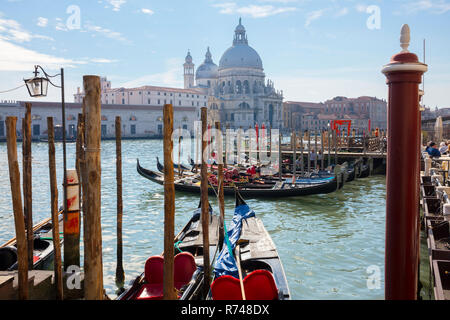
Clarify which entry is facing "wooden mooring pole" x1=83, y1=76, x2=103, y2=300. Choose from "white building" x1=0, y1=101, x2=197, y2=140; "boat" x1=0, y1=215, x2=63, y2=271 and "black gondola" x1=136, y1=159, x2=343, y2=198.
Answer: the white building

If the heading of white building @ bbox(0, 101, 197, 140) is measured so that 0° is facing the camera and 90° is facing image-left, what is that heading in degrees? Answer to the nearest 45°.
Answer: approximately 0°

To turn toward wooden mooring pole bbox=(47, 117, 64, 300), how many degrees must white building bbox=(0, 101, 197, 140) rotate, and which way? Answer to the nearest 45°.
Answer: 0° — it already faces it

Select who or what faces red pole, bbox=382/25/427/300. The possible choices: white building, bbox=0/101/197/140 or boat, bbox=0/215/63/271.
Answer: the white building

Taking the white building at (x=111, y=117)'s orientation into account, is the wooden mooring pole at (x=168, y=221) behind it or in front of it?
in front
